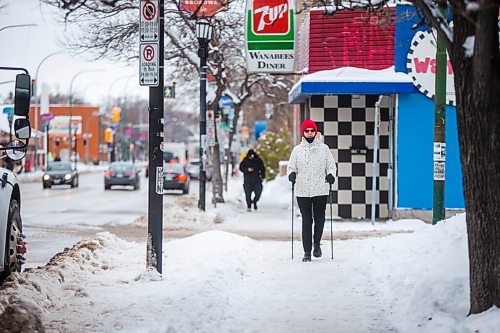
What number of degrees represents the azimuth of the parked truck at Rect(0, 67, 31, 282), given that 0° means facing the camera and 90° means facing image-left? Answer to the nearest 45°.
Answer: approximately 180°

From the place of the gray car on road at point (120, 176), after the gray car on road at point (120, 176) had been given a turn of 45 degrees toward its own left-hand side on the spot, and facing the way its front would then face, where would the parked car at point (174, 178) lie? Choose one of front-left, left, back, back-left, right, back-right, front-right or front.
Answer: back

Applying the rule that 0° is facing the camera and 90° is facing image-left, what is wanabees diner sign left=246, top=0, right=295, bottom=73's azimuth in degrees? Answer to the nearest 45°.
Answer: approximately 0°

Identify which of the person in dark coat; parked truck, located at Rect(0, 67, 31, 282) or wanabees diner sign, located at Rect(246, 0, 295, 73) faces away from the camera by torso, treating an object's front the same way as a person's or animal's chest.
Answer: the parked truck

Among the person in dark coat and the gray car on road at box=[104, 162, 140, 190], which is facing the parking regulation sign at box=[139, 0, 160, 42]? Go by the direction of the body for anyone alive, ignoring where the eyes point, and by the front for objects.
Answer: the person in dark coat

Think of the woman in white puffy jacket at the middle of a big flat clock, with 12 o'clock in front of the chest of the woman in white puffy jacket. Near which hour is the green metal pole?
The green metal pole is roughly at 8 o'clock from the woman in white puffy jacket.

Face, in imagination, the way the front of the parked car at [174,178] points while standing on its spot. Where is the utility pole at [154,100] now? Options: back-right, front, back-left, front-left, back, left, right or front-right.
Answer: back

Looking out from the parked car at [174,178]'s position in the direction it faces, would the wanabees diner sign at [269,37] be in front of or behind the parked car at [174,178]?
behind

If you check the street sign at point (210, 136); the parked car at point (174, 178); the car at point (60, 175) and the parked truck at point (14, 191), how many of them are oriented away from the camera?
2

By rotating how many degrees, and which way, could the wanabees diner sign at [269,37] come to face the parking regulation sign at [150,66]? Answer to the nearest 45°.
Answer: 0° — it already faces it

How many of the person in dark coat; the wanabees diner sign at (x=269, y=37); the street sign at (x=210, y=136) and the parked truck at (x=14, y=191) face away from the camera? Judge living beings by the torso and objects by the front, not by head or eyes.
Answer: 1

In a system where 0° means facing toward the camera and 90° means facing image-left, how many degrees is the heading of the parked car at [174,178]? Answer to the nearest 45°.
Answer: approximately 180°
